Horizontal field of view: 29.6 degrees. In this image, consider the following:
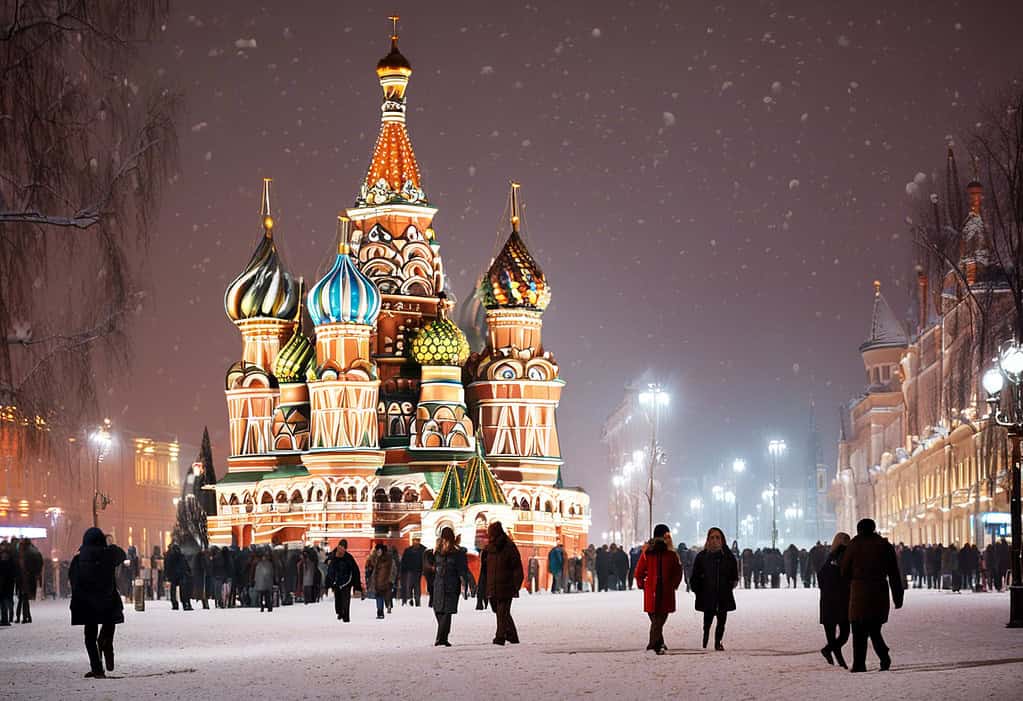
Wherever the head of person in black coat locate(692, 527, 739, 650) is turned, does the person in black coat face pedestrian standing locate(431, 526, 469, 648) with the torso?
no

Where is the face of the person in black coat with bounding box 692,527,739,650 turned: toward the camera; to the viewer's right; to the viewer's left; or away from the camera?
toward the camera

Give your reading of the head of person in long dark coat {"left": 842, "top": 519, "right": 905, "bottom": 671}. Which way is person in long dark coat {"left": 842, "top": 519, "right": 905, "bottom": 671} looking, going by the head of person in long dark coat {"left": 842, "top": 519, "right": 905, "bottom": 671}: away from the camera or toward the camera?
away from the camera

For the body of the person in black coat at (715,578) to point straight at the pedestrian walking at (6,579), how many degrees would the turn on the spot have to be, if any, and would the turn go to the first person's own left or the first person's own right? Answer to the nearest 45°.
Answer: approximately 135° to the first person's own right

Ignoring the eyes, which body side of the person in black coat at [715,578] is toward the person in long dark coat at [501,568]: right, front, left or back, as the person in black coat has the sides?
right

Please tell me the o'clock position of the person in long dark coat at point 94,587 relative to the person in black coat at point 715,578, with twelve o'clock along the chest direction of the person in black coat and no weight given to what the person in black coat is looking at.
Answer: The person in long dark coat is roughly at 2 o'clock from the person in black coat.

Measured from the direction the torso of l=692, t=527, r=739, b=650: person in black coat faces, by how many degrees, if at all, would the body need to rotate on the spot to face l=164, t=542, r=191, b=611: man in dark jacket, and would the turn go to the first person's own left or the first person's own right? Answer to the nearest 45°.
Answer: approximately 135° to the first person's own right

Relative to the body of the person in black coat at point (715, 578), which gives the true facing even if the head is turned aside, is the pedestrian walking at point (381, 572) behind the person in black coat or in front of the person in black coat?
behind

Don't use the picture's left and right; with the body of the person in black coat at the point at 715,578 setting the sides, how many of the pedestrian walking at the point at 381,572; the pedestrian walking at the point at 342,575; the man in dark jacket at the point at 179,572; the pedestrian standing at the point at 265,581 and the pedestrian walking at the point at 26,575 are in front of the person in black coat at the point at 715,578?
0

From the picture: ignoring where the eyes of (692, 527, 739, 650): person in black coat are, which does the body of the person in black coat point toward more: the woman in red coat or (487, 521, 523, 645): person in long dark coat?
the woman in red coat

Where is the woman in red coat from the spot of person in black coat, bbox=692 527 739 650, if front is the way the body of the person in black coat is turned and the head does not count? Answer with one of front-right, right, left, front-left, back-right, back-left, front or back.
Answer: front-right

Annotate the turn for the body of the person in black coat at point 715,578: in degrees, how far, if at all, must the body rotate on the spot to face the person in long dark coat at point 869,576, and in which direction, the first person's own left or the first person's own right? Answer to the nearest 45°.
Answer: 0° — they already face them

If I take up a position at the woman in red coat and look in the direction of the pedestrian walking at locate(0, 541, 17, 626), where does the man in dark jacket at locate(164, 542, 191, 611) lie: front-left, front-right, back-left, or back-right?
front-right

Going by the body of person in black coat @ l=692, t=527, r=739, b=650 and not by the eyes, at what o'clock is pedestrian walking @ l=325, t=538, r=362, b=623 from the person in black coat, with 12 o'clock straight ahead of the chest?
The pedestrian walking is roughly at 5 o'clock from the person in black coat.

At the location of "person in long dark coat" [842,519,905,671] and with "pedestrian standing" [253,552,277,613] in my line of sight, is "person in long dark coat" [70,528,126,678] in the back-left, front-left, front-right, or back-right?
front-left

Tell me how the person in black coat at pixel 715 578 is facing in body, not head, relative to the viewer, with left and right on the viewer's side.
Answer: facing the viewer

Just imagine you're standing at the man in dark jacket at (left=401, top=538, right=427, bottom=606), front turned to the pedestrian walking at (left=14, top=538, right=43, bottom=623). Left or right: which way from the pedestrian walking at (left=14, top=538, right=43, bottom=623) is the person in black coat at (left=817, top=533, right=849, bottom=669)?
left

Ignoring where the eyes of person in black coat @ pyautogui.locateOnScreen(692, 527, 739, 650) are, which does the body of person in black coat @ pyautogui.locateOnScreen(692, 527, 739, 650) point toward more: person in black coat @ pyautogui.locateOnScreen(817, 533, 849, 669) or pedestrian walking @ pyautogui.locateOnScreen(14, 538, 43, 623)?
the person in black coat

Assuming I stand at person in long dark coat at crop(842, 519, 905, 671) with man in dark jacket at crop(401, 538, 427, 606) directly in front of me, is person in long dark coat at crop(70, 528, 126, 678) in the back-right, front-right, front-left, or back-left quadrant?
front-left

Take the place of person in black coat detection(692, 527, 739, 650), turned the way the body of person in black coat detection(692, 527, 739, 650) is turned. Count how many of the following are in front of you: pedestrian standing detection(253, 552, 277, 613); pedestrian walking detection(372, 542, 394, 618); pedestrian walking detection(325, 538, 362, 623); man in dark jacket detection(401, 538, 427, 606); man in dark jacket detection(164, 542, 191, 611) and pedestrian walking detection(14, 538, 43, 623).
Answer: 0

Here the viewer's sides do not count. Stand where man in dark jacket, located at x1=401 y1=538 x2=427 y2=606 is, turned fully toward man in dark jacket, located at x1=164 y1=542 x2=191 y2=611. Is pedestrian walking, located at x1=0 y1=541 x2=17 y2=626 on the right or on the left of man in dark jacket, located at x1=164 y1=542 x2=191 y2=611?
left

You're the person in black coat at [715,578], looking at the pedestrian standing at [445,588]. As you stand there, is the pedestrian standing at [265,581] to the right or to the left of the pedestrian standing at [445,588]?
right
